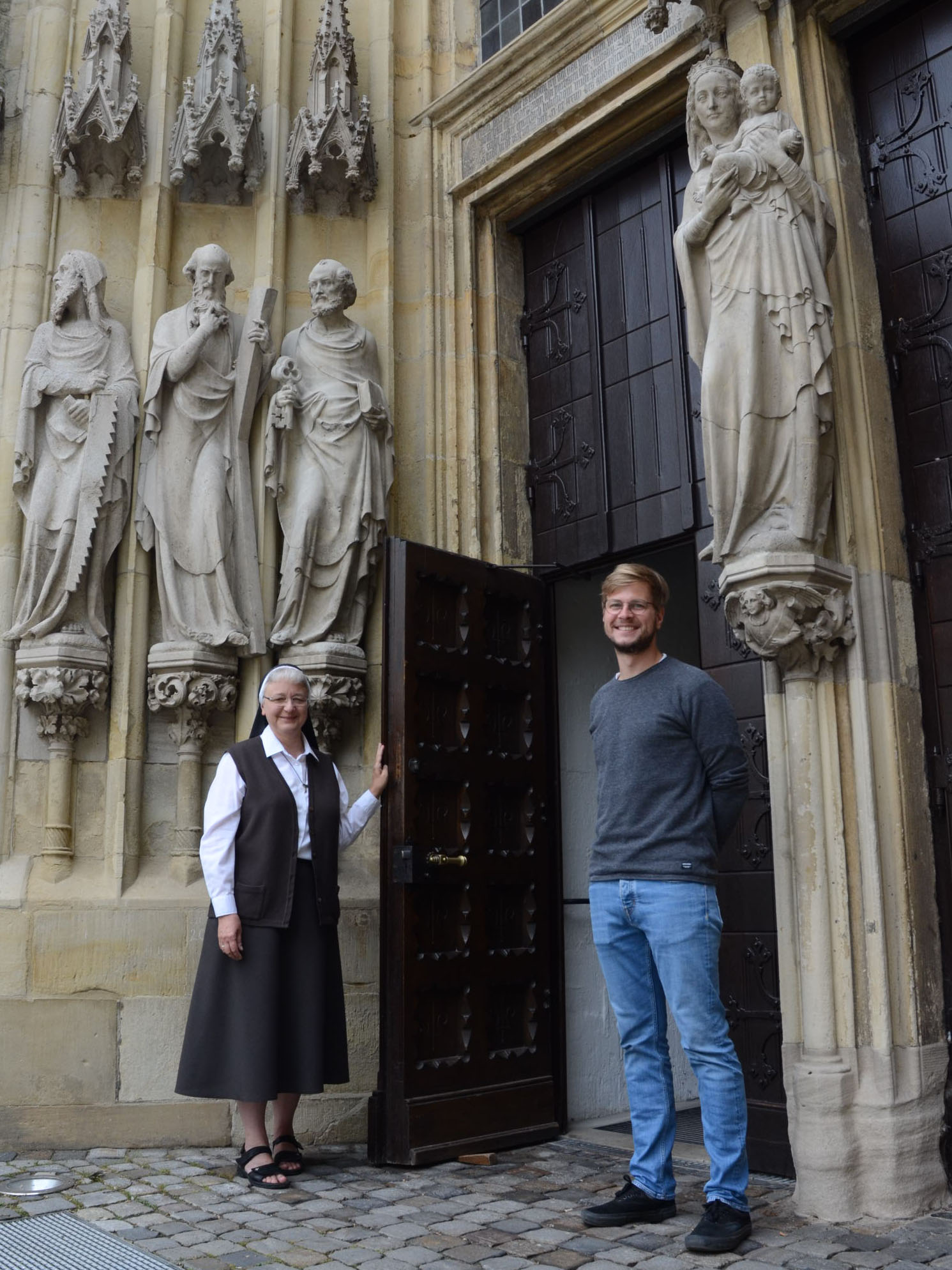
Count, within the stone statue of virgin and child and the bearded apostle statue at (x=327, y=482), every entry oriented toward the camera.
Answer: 2

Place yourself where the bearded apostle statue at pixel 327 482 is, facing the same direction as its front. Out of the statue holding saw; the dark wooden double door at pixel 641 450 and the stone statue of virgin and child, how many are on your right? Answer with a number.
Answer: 1

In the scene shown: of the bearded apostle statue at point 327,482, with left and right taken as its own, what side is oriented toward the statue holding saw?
right

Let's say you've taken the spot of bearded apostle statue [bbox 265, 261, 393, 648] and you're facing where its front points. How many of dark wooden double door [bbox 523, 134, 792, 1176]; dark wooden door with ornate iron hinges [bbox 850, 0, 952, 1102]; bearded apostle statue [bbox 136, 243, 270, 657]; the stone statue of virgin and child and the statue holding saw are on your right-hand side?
2

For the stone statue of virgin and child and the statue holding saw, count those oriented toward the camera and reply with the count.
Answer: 2

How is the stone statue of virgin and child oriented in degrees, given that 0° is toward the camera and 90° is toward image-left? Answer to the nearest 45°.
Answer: approximately 0°
